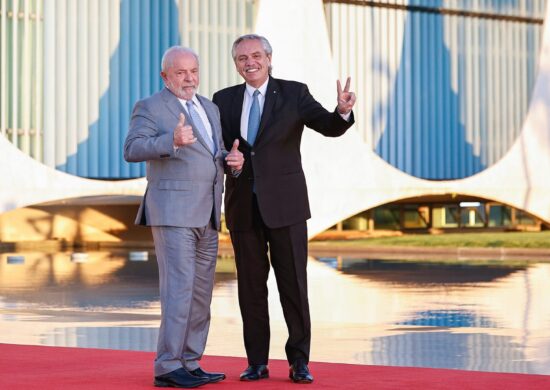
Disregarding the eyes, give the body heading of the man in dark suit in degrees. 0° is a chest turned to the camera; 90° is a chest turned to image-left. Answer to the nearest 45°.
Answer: approximately 0°

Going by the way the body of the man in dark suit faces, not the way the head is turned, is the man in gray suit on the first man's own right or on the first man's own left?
on the first man's own right
